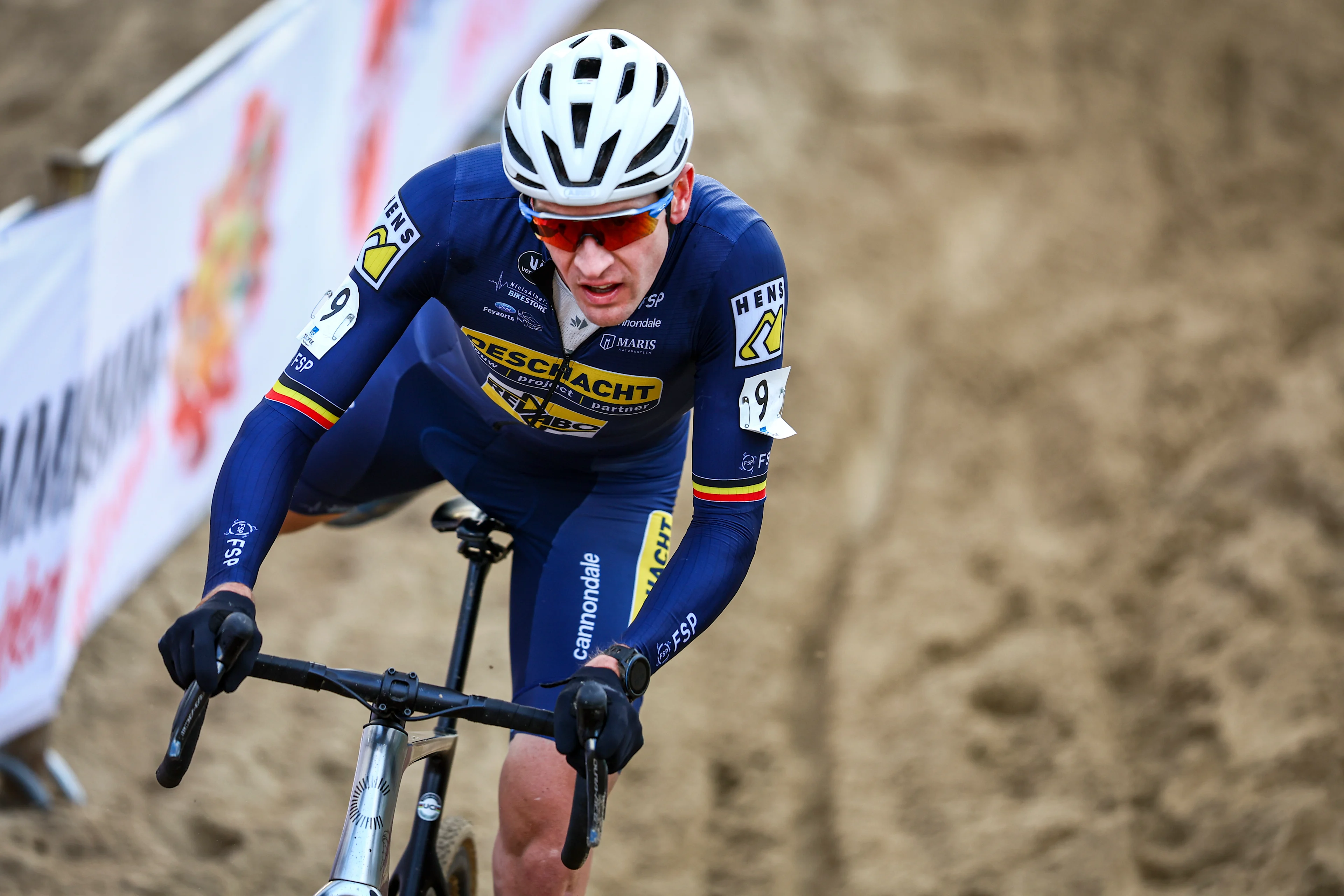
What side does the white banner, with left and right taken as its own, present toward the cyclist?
front

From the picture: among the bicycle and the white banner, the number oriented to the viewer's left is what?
0

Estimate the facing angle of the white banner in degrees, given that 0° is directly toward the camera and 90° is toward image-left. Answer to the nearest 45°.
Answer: approximately 315°

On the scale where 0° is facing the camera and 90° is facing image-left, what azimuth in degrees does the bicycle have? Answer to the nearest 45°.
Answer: approximately 0°
